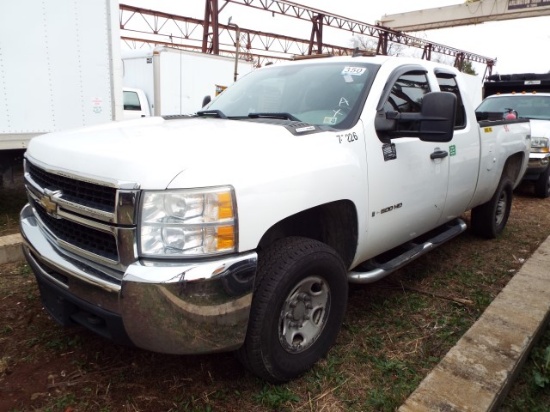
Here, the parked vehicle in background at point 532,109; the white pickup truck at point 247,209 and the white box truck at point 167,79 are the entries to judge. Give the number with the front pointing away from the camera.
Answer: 0

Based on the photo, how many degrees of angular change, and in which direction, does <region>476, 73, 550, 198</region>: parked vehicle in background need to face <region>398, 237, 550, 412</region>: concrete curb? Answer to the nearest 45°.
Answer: approximately 45° to its left

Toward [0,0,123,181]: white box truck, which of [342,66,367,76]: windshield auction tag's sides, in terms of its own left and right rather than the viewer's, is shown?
right

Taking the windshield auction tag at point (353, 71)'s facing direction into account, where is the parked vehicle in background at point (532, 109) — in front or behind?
behind

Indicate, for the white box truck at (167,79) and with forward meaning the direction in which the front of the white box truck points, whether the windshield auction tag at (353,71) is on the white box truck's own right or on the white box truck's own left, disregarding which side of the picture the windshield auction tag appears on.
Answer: on the white box truck's own left

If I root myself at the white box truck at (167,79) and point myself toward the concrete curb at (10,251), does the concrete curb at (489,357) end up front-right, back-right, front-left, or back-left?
front-left

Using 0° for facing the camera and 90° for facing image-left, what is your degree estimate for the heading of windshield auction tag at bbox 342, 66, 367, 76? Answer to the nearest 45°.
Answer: approximately 45°

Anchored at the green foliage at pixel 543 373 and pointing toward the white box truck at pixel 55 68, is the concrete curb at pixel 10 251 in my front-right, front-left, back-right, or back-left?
front-left

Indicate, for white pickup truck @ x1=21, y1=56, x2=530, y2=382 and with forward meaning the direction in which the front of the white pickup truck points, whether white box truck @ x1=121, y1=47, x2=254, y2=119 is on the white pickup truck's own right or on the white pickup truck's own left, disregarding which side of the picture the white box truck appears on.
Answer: on the white pickup truck's own right

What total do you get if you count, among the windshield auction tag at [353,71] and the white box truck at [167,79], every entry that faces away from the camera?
0

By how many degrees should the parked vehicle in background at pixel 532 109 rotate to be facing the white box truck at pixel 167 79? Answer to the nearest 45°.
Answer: approximately 45° to its right

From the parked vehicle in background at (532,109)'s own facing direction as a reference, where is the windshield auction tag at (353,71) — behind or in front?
in front

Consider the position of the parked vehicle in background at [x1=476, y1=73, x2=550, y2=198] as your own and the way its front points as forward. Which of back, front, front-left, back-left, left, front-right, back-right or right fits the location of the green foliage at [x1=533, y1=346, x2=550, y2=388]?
front-left

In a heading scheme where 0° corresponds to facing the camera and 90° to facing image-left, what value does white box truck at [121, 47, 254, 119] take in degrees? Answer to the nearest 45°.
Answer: approximately 45°

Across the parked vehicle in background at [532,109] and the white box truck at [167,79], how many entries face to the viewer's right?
0

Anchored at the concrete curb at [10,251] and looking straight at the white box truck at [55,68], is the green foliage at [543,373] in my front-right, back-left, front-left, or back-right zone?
back-right

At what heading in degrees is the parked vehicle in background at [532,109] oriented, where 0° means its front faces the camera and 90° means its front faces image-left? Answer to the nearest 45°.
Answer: approximately 45°

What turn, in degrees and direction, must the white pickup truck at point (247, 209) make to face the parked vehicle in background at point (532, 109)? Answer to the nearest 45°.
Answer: approximately 180°

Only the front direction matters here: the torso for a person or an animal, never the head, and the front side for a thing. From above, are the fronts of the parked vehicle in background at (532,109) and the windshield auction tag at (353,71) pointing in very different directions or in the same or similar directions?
same or similar directions
